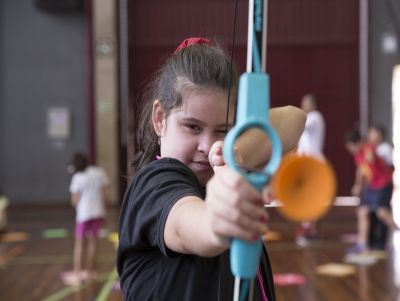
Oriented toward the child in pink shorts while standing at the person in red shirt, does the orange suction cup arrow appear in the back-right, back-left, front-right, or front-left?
front-left

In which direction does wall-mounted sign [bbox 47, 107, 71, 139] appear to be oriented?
toward the camera

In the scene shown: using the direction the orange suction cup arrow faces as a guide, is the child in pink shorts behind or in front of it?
behind

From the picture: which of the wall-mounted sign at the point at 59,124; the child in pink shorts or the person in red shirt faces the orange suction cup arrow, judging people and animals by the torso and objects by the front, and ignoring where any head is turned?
the wall-mounted sign

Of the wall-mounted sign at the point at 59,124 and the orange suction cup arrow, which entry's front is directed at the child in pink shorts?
the wall-mounted sign

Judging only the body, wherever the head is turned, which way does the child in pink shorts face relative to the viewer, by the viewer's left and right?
facing away from the viewer and to the left of the viewer

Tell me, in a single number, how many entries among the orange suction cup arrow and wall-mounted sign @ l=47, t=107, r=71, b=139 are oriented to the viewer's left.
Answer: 0

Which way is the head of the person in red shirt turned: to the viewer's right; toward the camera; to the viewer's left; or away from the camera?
to the viewer's left

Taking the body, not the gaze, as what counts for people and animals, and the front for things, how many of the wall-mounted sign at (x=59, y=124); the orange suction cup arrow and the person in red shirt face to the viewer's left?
1

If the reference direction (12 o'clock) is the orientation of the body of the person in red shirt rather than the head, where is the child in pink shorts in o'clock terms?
The child in pink shorts is roughly at 11 o'clock from the person in red shirt.

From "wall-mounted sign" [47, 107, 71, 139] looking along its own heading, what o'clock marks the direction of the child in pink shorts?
The child in pink shorts is roughly at 12 o'clock from the wall-mounted sign.

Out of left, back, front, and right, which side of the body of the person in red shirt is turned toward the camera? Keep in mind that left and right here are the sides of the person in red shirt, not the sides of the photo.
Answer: left

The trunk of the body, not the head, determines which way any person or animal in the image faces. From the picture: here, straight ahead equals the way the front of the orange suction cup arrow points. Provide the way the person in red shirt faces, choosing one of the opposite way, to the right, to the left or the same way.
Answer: to the right

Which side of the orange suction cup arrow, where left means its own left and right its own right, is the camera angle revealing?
front
